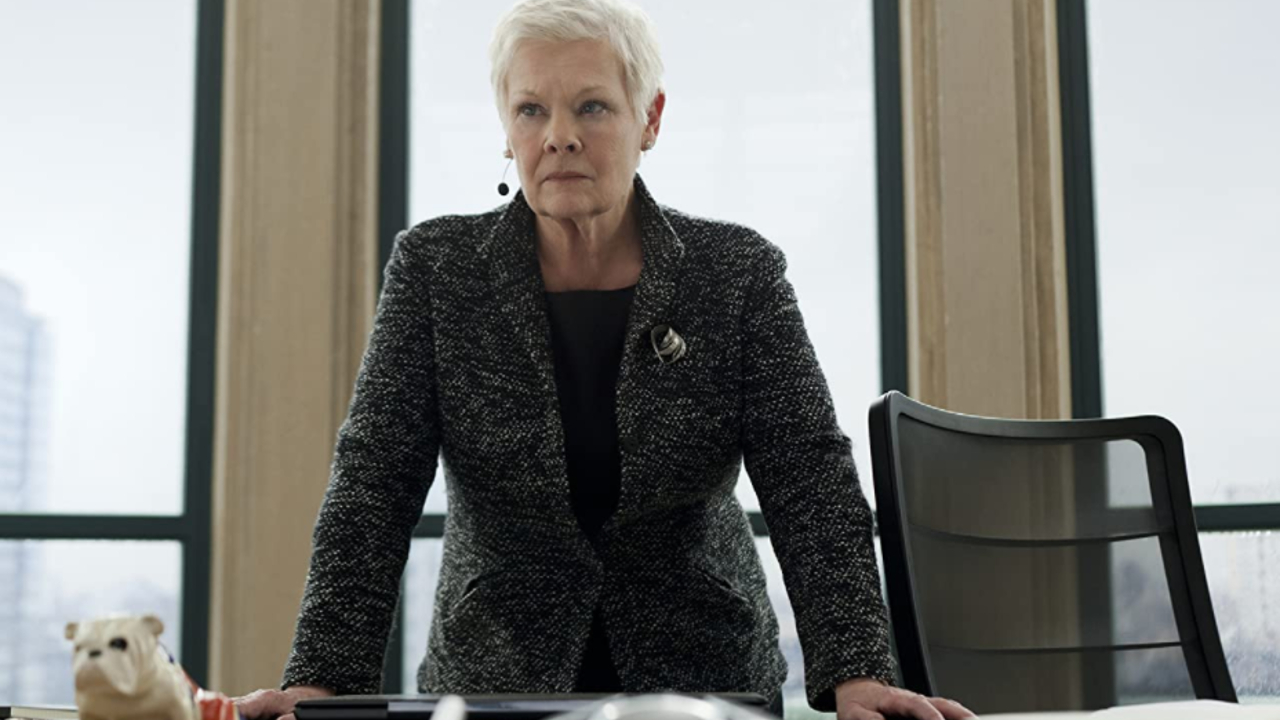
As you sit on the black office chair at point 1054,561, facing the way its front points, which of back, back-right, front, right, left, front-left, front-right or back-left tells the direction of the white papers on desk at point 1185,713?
front-right

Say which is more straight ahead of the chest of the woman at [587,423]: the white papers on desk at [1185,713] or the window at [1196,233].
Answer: the white papers on desk

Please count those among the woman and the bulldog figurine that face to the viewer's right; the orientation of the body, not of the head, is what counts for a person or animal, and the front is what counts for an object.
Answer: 0

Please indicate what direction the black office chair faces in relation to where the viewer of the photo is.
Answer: facing the viewer and to the right of the viewer

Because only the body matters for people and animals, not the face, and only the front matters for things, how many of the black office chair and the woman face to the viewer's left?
0

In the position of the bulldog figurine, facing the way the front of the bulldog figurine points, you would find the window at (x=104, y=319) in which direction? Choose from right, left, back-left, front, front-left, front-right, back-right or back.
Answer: back-right

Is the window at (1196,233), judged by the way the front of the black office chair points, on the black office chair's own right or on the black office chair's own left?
on the black office chair's own left

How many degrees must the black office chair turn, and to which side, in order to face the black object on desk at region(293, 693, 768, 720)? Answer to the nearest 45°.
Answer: approximately 45° to its right

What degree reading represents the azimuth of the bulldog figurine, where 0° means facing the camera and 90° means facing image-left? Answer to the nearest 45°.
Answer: approximately 45°

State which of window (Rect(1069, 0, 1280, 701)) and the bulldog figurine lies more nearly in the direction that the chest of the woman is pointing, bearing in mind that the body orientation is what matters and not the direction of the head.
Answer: the bulldog figurine

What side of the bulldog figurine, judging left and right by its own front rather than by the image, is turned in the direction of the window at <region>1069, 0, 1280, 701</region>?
back

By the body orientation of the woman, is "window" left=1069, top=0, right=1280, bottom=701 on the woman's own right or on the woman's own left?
on the woman's own left
